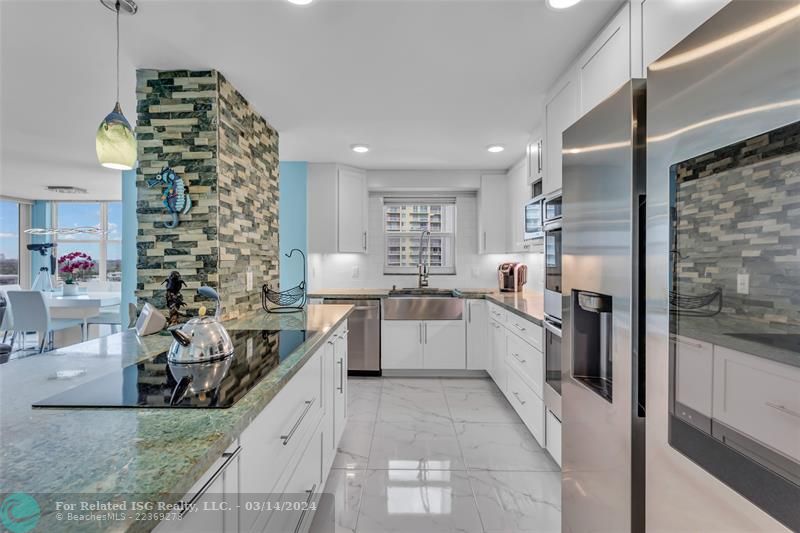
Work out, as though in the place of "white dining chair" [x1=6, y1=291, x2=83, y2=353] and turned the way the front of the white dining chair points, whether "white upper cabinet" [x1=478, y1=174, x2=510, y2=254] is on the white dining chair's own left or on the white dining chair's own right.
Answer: on the white dining chair's own right

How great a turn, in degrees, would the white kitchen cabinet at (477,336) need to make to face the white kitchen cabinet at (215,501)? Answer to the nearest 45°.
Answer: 0° — it already faces it

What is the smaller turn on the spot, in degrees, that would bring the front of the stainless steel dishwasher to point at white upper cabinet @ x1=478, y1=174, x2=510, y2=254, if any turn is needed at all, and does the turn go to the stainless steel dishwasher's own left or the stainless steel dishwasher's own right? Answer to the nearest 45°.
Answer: approximately 90° to the stainless steel dishwasher's own left

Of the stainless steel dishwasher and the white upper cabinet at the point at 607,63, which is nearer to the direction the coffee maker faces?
the stainless steel dishwasher

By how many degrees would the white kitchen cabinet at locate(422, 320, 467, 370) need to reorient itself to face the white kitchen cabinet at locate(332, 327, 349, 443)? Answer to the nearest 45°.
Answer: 0° — it already faces it

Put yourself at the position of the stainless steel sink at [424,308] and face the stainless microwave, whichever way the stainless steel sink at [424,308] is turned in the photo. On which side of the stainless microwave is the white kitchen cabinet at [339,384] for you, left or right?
right

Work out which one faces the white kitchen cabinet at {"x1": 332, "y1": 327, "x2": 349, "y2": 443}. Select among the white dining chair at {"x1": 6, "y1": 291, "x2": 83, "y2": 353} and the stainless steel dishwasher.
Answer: the stainless steel dishwasher

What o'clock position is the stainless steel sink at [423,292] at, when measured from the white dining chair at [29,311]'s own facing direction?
The stainless steel sink is roughly at 3 o'clock from the white dining chair.

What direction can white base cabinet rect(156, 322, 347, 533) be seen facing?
to the viewer's right
